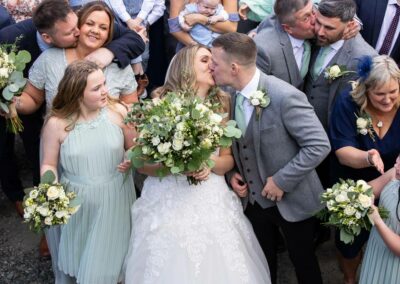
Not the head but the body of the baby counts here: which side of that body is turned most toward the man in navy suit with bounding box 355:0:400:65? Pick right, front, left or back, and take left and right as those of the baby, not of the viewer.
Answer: left

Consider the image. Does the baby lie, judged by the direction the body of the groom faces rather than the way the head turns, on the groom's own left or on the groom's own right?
on the groom's own right

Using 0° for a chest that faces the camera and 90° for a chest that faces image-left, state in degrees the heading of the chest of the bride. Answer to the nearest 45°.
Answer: approximately 0°

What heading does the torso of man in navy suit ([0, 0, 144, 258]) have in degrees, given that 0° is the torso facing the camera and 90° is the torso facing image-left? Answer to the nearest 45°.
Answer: approximately 315°

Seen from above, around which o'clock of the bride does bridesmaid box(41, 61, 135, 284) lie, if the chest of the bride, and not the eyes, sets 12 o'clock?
The bridesmaid is roughly at 4 o'clock from the bride.

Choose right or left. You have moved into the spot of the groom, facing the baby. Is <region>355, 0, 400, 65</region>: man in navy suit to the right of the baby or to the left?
right

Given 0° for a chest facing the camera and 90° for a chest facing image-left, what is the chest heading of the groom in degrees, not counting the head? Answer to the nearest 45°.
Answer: approximately 45°

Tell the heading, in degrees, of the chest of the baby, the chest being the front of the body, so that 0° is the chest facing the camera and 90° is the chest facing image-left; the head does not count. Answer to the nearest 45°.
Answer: approximately 0°
